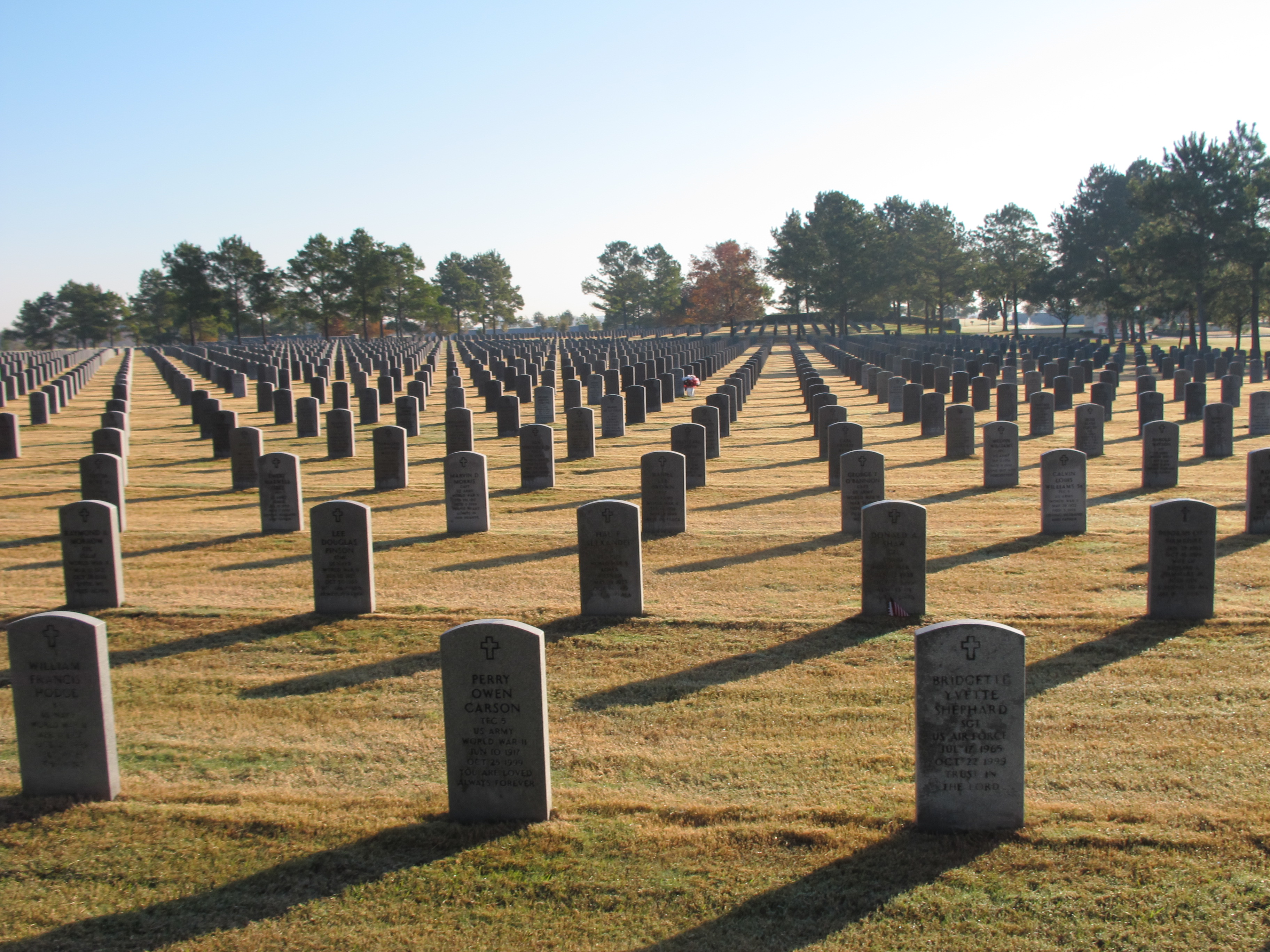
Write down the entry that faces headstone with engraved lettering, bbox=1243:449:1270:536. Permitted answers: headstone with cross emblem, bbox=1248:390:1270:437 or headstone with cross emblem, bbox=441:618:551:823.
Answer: headstone with cross emblem, bbox=1248:390:1270:437

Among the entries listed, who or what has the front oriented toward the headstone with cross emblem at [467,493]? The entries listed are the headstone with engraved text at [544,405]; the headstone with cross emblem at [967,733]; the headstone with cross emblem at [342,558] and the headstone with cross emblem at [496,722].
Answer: the headstone with engraved text at [544,405]

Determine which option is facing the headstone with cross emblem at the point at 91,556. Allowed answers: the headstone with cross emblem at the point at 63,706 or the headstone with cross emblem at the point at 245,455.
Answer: the headstone with cross emblem at the point at 245,455

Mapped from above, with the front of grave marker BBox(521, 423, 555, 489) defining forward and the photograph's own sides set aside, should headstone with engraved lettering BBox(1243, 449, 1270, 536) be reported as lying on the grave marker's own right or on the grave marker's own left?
on the grave marker's own left

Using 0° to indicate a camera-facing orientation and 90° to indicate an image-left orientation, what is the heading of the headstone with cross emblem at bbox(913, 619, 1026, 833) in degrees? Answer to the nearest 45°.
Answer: approximately 0°

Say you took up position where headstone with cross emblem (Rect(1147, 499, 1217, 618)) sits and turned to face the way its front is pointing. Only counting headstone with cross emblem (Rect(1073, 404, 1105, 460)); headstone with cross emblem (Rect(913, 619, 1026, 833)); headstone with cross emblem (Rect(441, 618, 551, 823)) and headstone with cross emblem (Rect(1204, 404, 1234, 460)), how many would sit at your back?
2

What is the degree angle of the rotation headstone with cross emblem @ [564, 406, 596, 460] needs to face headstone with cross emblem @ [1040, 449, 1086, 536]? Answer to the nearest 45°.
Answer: approximately 45° to its left

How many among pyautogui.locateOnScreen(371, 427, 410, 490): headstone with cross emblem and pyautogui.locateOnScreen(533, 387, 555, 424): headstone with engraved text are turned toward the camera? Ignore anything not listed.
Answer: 2

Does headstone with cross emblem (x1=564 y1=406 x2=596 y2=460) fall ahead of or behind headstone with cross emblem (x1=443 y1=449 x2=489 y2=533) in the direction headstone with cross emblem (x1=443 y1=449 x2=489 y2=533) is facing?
behind
